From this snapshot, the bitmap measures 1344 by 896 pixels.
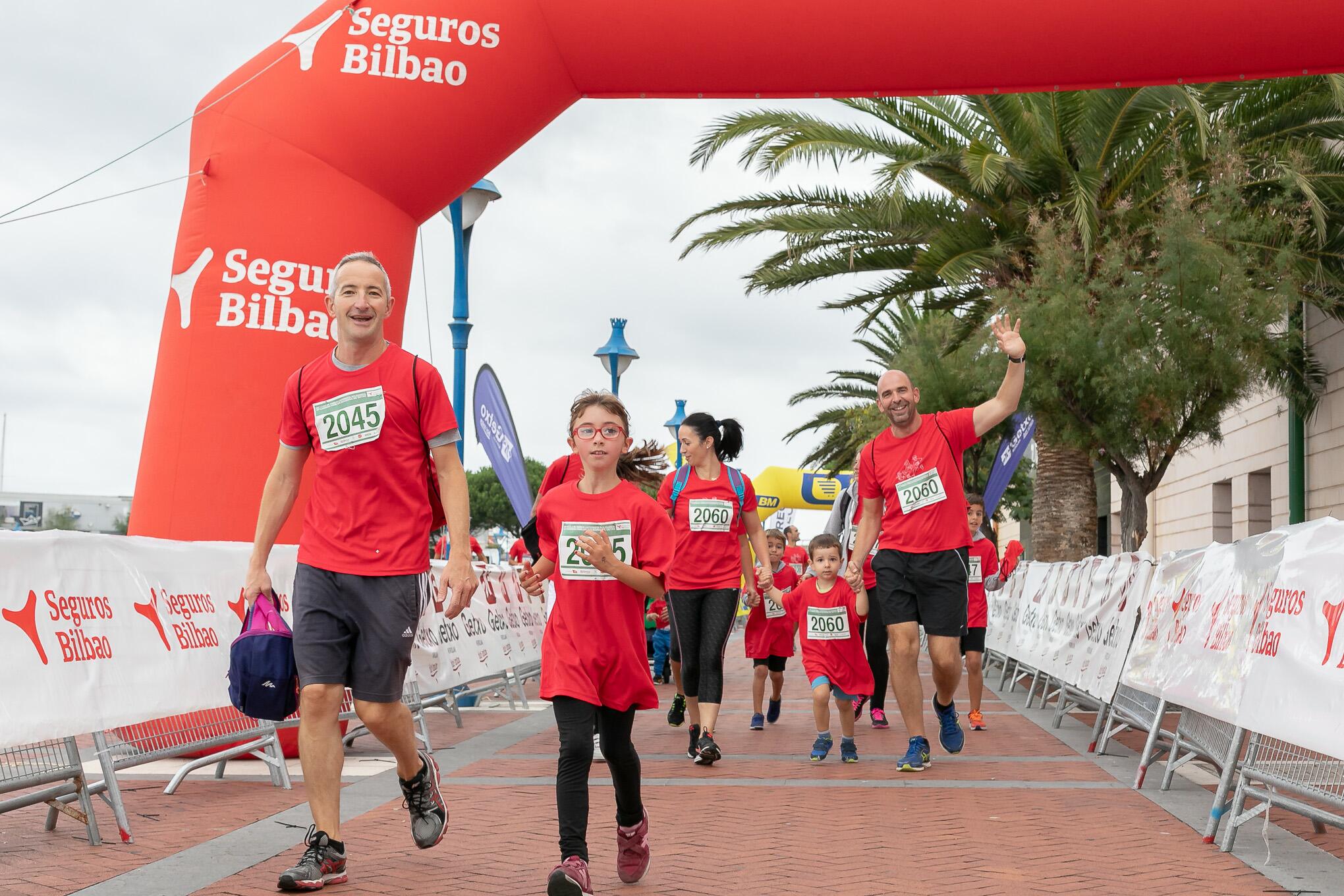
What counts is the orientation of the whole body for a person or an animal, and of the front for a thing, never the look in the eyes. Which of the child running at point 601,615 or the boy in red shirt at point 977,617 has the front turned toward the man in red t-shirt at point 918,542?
the boy in red shirt

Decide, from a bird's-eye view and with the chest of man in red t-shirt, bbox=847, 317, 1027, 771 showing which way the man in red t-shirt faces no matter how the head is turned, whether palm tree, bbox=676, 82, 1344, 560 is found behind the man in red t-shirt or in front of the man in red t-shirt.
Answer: behind

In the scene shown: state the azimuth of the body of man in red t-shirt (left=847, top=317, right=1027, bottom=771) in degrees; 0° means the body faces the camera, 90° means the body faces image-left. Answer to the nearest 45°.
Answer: approximately 0°

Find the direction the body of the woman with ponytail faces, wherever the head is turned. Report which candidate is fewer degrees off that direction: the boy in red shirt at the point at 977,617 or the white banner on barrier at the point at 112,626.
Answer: the white banner on barrier

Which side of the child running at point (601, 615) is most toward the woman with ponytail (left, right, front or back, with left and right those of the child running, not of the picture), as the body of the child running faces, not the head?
back

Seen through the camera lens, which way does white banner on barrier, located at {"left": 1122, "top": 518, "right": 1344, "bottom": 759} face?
facing the viewer and to the left of the viewer

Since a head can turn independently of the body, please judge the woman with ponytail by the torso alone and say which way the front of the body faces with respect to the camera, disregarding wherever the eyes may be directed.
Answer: toward the camera

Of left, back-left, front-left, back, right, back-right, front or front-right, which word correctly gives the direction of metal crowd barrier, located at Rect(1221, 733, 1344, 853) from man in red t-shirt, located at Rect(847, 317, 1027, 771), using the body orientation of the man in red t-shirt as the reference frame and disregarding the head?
front-left

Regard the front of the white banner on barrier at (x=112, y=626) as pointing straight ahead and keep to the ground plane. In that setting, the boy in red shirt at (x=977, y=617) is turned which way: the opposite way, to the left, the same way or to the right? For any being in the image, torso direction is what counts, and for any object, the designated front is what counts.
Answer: to the right

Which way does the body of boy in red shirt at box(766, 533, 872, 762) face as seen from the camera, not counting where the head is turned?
toward the camera

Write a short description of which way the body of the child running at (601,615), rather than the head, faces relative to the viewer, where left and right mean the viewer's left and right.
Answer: facing the viewer

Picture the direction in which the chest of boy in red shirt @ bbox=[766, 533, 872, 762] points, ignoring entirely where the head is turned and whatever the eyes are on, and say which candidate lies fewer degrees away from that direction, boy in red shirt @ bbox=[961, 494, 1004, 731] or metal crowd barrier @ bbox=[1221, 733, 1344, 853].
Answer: the metal crowd barrier
